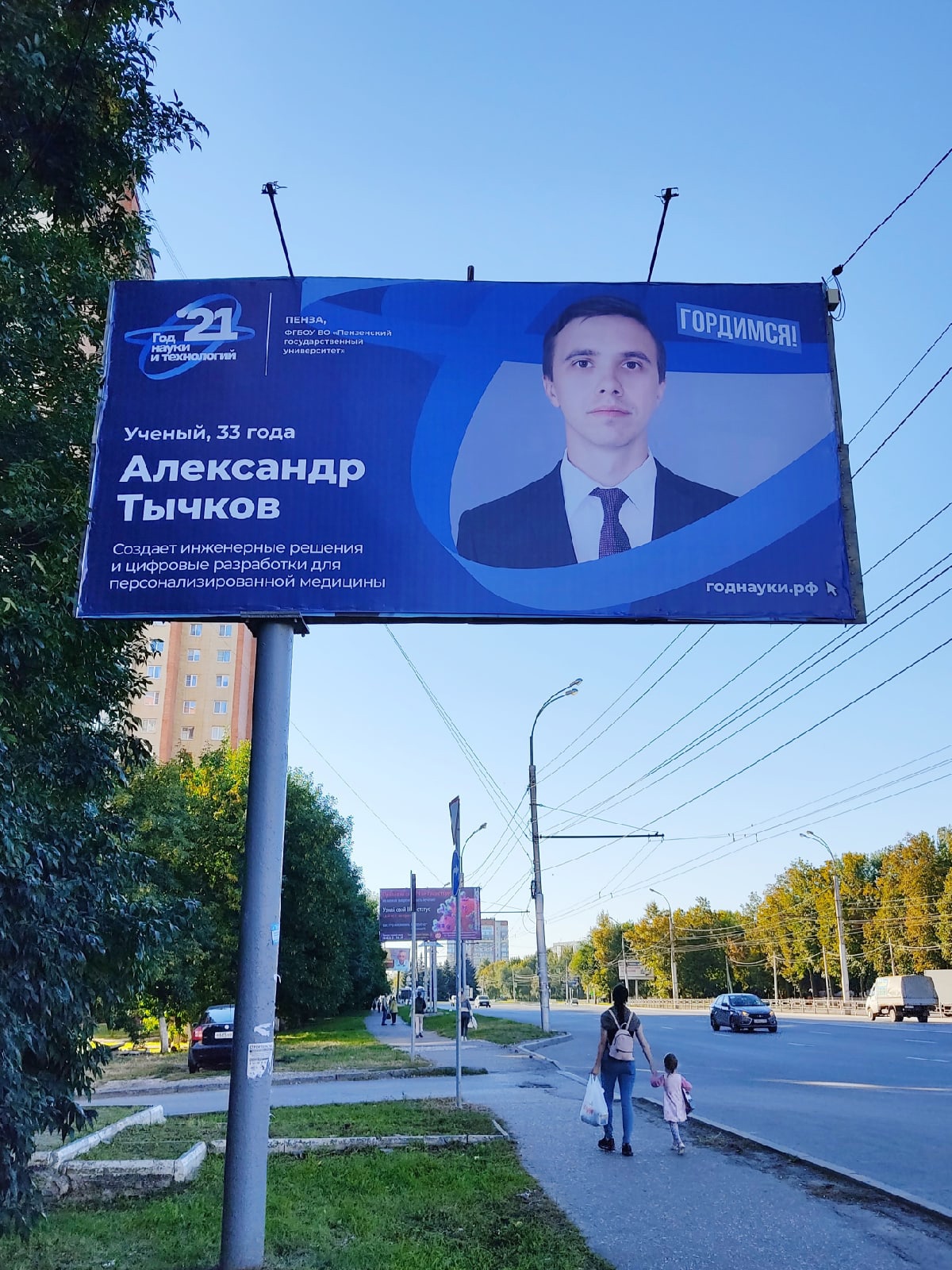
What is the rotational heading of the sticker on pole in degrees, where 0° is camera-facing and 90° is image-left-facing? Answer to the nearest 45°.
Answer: approximately 0°

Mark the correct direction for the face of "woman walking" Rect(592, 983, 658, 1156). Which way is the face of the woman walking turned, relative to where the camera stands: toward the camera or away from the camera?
away from the camera

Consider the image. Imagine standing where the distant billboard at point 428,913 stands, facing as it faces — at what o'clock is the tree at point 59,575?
The tree is roughly at 12 o'clock from the distant billboard.

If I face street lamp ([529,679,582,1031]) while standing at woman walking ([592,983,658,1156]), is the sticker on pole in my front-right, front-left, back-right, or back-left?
back-left

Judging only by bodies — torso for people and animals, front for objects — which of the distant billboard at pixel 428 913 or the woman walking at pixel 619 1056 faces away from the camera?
the woman walking

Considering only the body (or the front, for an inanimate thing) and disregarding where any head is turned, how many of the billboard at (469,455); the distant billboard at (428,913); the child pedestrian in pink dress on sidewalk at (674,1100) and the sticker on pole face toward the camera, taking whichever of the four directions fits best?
3

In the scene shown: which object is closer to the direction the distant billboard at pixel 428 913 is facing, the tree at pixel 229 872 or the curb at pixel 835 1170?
the curb

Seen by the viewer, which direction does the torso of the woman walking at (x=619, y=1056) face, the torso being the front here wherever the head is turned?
away from the camera

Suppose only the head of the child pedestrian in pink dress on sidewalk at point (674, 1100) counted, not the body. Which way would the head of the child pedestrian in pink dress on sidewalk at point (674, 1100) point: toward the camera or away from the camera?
away from the camera

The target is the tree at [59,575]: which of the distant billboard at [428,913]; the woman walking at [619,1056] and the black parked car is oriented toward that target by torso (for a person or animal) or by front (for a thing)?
the distant billboard

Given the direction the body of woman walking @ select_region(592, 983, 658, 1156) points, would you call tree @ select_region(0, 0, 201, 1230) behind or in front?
behind
